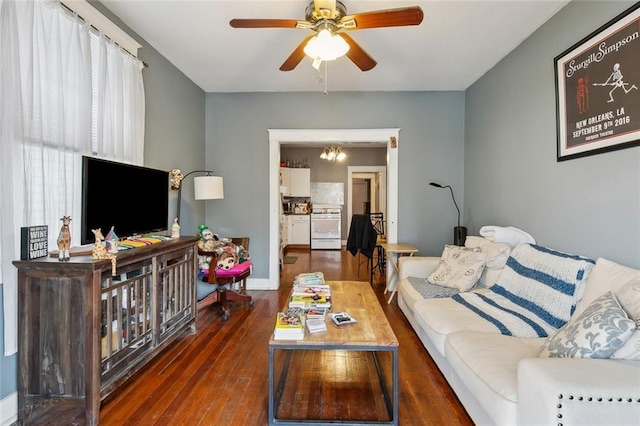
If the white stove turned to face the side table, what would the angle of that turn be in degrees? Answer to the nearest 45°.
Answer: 0° — it already faces it

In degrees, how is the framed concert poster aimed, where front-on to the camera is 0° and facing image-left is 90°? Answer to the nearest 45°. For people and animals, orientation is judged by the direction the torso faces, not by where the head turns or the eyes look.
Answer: approximately 45°

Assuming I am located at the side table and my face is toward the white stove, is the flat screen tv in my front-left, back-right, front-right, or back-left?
back-left

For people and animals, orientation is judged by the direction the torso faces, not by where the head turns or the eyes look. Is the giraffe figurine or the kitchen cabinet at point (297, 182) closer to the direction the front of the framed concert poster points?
the giraffe figurine

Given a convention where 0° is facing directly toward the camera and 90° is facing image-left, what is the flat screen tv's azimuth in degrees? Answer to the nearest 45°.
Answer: approximately 315°

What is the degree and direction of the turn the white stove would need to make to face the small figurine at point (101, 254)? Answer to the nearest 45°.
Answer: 0° — it already faces it

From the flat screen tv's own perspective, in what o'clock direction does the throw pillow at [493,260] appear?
The throw pillow is roughly at 11 o'clock from the flat screen tv.

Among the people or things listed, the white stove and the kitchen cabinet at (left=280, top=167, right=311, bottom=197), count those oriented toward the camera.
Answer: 2

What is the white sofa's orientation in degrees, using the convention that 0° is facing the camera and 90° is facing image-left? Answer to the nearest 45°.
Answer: approximately 45°

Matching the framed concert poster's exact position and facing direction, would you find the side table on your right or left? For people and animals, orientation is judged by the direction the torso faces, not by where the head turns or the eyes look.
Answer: on your right

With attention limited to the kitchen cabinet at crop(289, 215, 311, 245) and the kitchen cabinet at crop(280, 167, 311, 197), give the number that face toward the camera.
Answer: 2

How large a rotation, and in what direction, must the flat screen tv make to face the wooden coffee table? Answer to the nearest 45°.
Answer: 0° — it already faces it
